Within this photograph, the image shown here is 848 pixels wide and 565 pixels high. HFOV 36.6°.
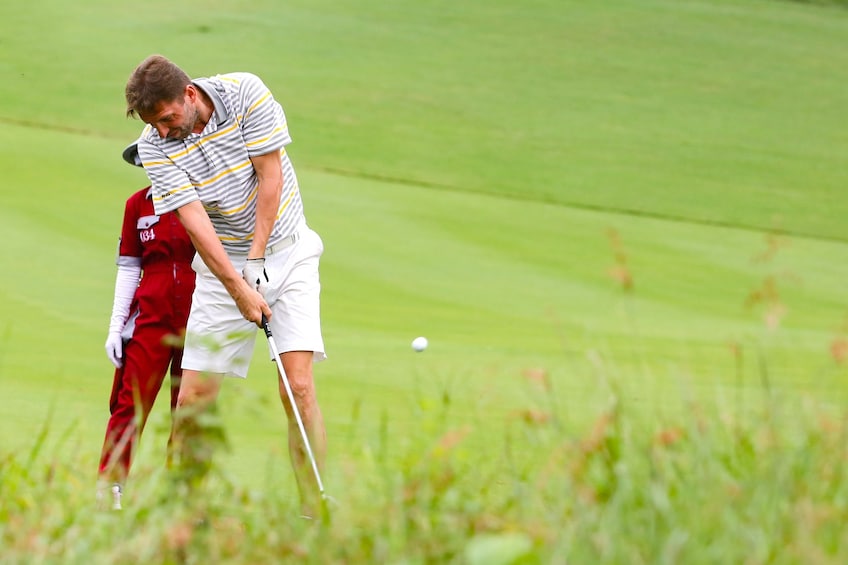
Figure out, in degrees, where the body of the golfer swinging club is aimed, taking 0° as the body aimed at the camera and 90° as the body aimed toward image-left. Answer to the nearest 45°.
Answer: approximately 0°
